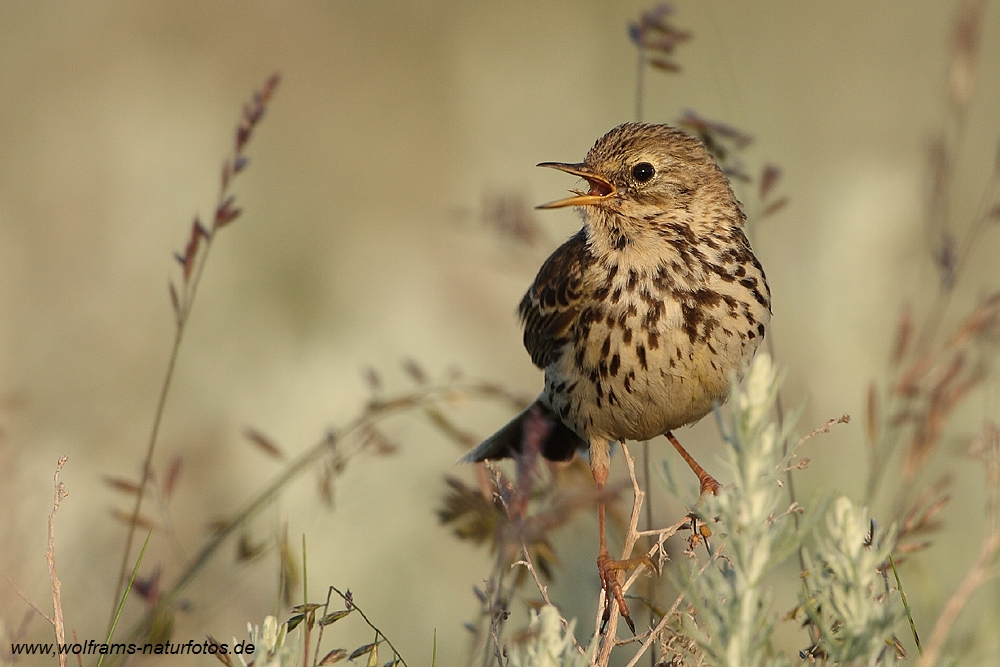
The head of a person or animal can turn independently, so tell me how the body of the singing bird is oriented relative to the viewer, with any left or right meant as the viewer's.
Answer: facing the viewer and to the right of the viewer

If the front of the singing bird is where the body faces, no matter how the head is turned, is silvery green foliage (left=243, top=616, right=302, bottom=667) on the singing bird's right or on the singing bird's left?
on the singing bird's right

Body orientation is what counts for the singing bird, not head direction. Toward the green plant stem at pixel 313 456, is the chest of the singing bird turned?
no

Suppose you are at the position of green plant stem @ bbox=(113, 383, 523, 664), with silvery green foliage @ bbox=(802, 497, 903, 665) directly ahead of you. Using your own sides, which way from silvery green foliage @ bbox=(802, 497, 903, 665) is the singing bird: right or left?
left
